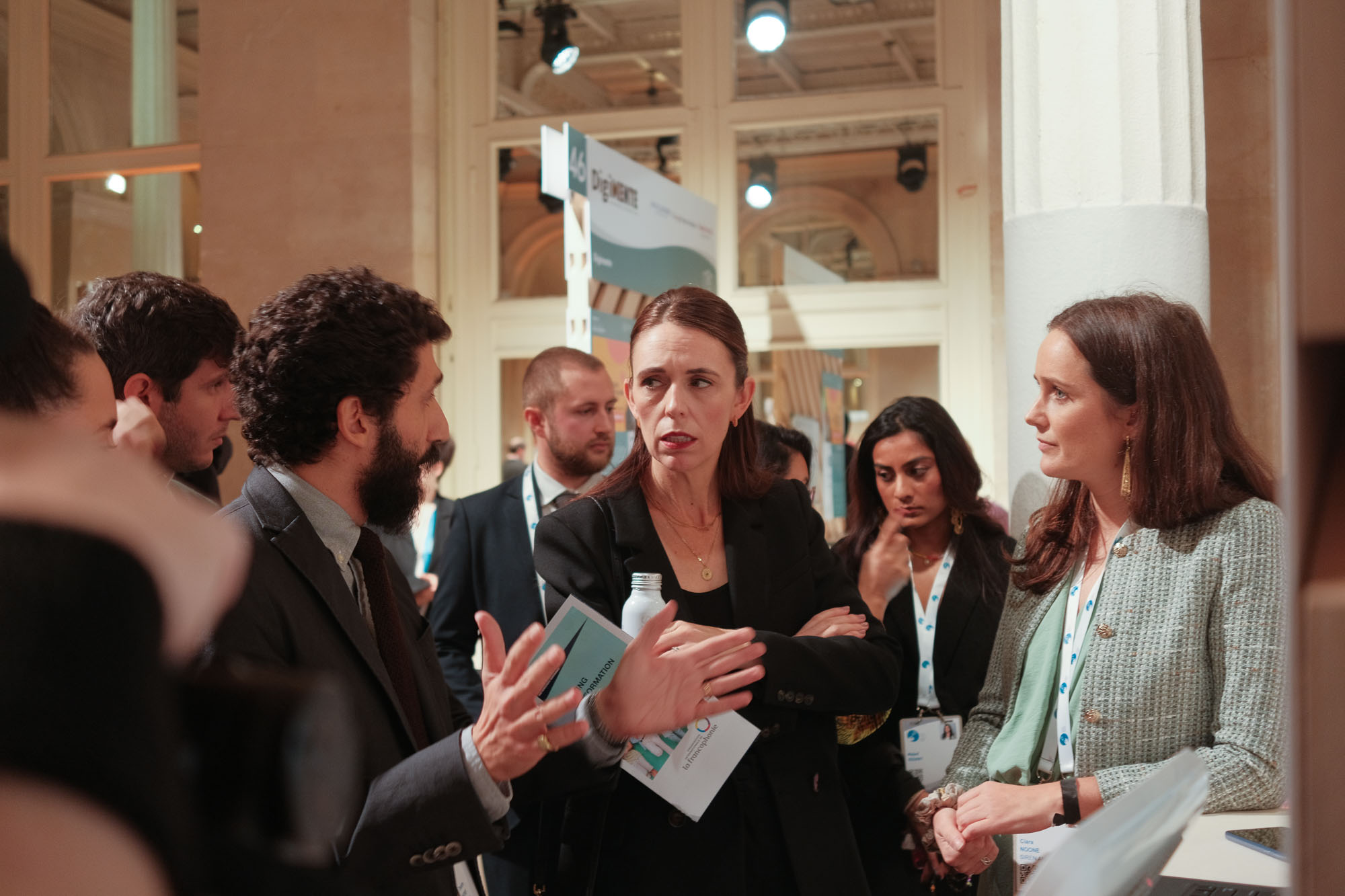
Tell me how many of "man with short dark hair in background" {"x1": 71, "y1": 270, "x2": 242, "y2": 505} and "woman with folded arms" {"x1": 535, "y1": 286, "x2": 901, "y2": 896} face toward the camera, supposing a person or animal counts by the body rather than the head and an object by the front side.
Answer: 1

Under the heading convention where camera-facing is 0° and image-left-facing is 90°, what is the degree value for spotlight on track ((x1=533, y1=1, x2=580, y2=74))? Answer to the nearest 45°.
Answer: approximately 315°

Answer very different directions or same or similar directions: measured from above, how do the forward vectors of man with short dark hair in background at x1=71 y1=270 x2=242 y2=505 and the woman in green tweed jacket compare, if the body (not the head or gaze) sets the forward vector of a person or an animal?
very different directions

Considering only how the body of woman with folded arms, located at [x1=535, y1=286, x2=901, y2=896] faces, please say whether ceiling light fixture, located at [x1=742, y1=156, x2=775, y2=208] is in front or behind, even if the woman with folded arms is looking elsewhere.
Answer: behind

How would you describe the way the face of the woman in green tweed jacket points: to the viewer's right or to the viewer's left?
to the viewer's left

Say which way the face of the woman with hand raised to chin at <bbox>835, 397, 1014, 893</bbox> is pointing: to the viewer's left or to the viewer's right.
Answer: to the viewer's left

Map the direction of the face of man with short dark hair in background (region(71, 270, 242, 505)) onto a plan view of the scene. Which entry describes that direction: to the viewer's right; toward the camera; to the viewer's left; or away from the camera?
to the viewer's right

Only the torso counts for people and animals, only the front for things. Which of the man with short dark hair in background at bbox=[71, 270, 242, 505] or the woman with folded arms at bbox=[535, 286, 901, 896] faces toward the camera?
the woman with folded arms

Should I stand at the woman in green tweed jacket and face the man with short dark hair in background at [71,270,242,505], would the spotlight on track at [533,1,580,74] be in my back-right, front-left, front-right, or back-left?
front-right

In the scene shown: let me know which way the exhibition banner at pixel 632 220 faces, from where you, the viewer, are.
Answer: facing the viewer and to the right of the viewer

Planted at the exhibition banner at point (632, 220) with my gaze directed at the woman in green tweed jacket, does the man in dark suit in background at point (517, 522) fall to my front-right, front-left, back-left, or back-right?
front-right

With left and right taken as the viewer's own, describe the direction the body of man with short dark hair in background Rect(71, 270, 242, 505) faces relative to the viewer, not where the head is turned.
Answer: facing to the right of the viewer
